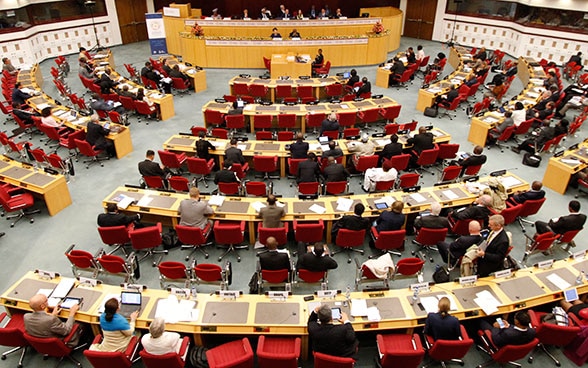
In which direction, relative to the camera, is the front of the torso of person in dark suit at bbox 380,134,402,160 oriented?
away from the camera

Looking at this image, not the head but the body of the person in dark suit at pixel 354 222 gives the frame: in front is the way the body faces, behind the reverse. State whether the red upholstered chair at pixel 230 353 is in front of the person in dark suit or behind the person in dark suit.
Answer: behind

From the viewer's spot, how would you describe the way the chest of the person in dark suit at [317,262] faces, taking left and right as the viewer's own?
facing away from the viewer

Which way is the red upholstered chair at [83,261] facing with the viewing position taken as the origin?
facing away from the viewer and to the right of the viewer

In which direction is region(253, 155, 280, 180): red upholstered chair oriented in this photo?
away from the camera

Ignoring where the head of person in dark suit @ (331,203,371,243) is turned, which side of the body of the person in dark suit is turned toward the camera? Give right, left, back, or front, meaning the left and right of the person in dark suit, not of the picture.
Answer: back

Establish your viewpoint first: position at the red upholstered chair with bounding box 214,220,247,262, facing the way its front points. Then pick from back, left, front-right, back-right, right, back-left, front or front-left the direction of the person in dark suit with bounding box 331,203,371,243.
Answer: right

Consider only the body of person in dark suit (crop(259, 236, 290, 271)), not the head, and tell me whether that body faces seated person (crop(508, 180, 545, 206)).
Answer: no

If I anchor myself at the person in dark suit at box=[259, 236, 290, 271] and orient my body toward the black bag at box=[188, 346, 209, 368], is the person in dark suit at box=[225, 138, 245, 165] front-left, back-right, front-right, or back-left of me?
back-right

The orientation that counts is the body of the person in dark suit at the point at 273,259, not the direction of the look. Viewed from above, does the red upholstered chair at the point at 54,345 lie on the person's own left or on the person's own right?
on the person's own left

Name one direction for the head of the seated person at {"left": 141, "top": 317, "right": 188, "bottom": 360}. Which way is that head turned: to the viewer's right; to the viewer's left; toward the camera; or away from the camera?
away from the camera

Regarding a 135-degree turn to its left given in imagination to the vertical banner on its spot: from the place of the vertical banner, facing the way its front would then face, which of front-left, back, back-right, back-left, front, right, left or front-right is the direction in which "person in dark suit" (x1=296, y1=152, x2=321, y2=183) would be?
back-right

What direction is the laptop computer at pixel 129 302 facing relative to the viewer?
toward the camera

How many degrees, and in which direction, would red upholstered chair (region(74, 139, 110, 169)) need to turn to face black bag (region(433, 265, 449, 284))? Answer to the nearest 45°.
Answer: approximately 90° to its right

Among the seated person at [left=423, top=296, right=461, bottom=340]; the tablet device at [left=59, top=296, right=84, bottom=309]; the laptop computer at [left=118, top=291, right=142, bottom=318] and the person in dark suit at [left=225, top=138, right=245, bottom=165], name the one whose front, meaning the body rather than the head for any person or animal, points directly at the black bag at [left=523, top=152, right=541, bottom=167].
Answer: the seated person

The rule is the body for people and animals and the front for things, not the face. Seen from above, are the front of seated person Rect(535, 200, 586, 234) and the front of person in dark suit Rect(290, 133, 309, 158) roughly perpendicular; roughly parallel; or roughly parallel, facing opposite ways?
roughly perpendicular

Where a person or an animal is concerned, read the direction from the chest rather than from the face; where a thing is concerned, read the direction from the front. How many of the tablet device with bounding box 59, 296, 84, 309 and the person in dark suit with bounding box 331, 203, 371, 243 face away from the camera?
1

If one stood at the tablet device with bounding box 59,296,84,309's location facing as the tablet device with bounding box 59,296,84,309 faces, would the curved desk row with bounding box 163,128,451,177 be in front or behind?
behind

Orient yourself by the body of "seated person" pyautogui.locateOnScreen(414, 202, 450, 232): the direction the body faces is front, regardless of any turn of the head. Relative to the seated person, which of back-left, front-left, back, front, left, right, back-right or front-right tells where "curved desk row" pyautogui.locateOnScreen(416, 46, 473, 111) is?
front

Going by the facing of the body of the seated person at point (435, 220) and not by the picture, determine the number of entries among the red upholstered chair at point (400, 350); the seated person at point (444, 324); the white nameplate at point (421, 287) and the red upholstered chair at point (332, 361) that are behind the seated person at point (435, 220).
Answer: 4
